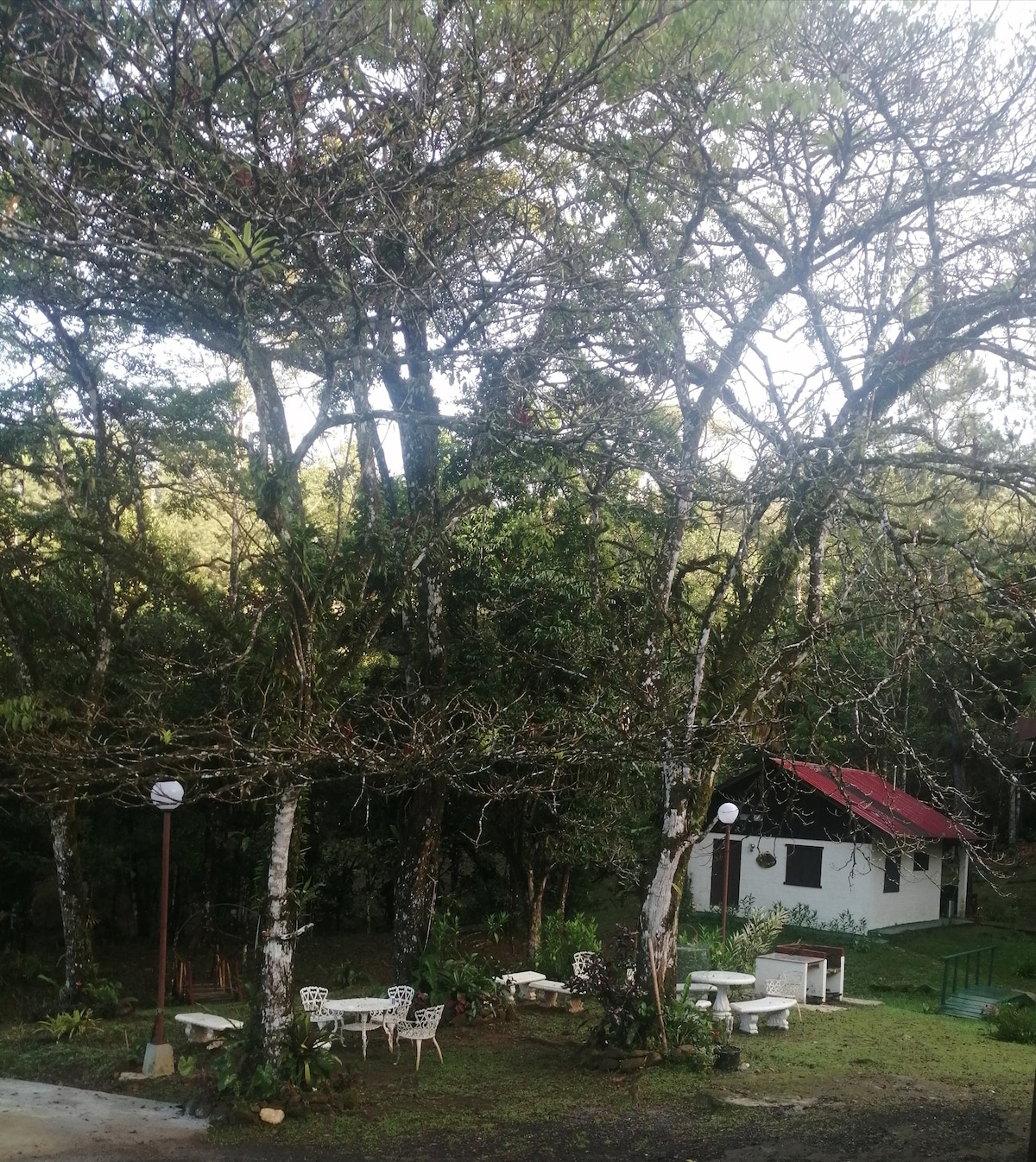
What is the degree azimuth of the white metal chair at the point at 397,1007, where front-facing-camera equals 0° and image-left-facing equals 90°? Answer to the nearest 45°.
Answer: approximately 45°

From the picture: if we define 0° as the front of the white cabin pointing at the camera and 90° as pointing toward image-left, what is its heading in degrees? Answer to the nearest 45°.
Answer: approximately 45°

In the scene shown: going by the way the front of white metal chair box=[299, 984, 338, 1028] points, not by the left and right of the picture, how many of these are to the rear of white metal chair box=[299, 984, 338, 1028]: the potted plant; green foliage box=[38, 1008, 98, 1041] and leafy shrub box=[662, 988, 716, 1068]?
1

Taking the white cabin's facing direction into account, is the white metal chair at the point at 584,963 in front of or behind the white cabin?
in front
